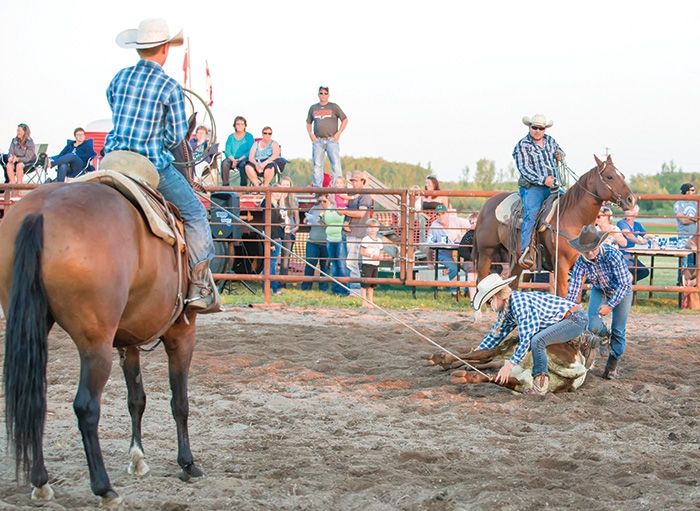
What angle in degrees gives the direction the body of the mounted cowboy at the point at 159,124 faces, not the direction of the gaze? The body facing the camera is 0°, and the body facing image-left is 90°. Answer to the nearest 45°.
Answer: approximately 225°

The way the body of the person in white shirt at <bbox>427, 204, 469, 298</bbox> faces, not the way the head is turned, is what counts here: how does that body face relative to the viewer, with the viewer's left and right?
facing the viewer

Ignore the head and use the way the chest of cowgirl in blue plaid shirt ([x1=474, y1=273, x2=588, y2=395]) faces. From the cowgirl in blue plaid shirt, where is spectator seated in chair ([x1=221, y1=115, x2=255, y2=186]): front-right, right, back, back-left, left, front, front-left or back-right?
front-right

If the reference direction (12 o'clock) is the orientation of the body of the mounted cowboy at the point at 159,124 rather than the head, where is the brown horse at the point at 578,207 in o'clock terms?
The brown horse is roughly at 12 o'clock from the mounted cowboy.

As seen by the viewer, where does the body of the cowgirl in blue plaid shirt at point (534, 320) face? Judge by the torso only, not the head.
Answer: to the viewer's left

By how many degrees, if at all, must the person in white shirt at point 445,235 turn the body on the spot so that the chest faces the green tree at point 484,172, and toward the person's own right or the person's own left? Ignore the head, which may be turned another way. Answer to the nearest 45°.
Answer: approximately 180°

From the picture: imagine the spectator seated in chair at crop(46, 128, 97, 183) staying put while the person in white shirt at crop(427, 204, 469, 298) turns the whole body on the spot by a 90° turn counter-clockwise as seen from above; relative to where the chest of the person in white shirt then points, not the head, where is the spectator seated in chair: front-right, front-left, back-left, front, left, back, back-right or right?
back

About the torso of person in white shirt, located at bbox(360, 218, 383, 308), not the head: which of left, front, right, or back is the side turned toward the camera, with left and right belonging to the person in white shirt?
front

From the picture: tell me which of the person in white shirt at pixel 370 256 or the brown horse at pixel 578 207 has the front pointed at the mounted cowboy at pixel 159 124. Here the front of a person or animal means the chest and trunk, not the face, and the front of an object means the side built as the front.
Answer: the person in white shirt

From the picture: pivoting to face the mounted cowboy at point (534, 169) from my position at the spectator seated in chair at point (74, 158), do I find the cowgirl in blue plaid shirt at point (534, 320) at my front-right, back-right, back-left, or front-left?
front-right

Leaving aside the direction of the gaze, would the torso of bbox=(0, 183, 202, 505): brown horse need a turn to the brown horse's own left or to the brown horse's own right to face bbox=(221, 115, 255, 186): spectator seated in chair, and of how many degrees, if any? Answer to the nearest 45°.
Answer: approximately 45° to the brown horse's own left

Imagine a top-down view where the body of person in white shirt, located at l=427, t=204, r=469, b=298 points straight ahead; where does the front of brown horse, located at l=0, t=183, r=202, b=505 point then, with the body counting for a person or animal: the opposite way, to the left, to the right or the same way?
the opposite way

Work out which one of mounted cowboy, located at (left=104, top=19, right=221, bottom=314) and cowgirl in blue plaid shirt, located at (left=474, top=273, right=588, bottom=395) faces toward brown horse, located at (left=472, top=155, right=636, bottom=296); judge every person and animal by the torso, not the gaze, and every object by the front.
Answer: the mounted cowboy

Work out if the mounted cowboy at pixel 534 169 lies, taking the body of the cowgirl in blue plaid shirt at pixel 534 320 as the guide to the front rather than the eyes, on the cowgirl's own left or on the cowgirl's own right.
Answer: on the cowgirl's own right

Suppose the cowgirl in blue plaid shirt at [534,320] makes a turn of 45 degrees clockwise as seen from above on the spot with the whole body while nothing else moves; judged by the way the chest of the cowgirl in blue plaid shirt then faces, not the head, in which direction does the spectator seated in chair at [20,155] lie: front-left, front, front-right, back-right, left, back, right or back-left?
front

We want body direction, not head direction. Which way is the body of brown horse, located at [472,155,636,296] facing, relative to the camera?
to the viewer's right

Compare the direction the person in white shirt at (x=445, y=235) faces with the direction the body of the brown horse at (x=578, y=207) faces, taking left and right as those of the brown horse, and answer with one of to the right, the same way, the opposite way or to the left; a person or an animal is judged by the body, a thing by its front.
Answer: to the right

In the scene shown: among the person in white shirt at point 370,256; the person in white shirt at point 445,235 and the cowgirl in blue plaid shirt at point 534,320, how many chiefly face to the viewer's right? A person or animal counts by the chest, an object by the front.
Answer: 0
